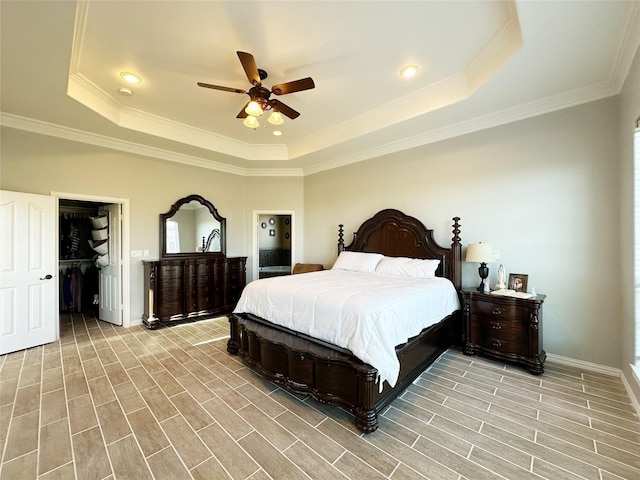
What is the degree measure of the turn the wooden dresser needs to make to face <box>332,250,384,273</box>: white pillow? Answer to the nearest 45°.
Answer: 0° — it already faces it

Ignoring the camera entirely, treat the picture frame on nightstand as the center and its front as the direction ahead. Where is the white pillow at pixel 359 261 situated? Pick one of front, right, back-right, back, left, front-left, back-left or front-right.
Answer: right

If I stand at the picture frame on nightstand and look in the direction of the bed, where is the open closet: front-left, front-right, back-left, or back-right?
front-right

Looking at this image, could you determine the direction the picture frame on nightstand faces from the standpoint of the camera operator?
facing the viewer

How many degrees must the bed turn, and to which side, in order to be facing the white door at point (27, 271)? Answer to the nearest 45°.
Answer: approximately 45° to its right

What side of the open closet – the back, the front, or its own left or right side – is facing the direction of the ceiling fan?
front

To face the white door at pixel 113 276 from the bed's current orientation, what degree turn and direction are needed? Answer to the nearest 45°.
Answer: approximately 90° to its right

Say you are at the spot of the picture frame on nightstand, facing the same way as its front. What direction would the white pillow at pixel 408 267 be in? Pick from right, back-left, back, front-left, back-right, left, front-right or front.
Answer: right

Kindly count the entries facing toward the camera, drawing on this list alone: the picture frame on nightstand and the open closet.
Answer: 2

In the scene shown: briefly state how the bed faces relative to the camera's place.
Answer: facing the viewer and to the left of the viewer

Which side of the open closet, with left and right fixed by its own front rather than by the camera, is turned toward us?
front

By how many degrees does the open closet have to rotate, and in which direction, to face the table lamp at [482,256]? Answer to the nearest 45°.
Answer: approximately 45° to its left

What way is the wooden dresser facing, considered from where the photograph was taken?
facing the viewer and to the right of the viewer

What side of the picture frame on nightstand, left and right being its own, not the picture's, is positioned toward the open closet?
right
